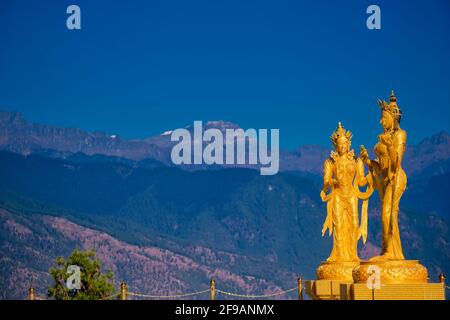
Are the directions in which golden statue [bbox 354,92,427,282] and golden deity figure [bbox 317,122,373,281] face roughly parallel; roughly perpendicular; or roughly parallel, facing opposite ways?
roughly perpendicular

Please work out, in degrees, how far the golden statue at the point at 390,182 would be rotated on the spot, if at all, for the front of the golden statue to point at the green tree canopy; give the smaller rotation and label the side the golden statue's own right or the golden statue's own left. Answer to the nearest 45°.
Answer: approximately 45° to the golden statue's own right

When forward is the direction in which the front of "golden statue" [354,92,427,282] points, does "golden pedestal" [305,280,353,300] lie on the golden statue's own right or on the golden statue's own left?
on the golden statue's own right

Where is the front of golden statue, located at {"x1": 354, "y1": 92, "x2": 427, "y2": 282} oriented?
to the viewer's left

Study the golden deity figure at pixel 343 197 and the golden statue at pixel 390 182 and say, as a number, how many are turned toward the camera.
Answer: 1

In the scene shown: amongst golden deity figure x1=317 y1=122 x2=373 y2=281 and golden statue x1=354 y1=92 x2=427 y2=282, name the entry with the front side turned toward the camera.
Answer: the golden deity figure

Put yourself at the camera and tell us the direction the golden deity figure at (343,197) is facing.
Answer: facing the viewer

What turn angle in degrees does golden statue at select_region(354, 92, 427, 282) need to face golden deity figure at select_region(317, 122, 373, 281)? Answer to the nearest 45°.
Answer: approximately 90° to its right

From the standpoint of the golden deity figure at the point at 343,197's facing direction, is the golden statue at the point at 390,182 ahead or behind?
ahead
